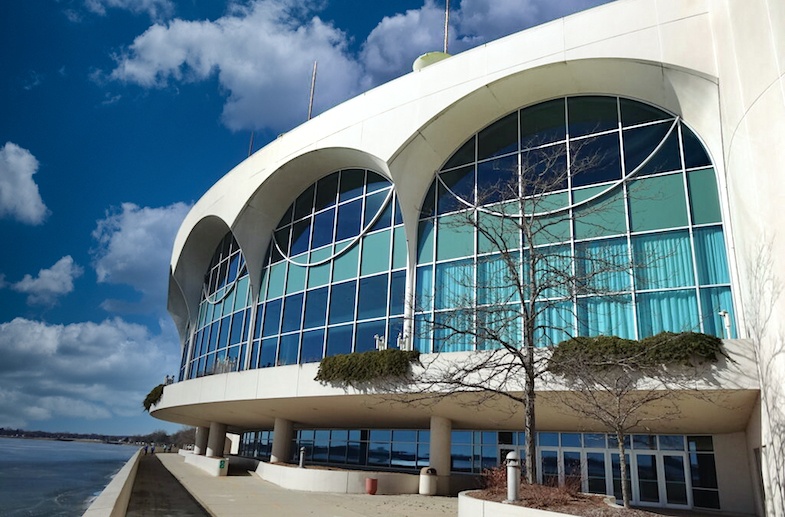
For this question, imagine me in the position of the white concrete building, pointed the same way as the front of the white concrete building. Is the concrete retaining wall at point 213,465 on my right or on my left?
on my right

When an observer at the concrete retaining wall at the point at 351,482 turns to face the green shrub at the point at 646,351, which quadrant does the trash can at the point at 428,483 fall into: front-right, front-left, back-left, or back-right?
front-left

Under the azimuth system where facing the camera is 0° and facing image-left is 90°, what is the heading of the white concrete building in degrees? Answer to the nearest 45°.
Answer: approximately 45°
